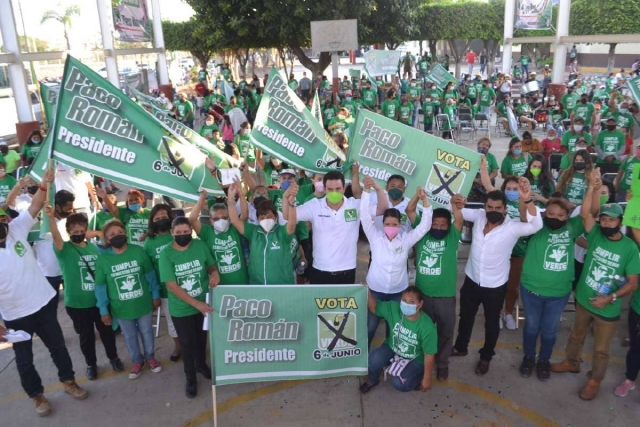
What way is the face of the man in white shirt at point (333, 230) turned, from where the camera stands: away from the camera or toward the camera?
toward the camera

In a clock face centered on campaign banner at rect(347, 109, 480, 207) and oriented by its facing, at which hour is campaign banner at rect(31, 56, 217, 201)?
campaign banner at rect(31, 56, 217, 201) is roughly at 2 o'clock from campaign banner at rect(347, 109, 480, 207).

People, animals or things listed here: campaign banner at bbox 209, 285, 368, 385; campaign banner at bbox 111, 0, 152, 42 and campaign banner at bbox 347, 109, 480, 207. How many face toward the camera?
3

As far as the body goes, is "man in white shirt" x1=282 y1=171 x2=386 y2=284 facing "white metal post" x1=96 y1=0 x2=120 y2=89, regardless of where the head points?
no

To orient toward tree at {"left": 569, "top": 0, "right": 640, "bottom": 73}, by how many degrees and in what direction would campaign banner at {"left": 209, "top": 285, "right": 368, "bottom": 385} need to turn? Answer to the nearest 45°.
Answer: approximately 135° to its left

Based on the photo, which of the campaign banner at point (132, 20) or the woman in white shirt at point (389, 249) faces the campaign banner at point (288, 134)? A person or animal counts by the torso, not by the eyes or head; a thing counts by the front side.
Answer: the campaign banner at point (132, 20)

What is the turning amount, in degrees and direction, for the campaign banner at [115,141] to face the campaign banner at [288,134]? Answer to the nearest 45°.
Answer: approximately 90° to its left

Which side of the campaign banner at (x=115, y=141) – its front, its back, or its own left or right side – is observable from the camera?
front

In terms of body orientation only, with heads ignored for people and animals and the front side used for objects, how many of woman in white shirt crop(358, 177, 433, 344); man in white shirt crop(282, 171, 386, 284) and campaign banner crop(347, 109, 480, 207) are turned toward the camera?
3

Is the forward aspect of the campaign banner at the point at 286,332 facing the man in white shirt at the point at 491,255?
no

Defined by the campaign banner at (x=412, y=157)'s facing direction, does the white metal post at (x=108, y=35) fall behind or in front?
behind

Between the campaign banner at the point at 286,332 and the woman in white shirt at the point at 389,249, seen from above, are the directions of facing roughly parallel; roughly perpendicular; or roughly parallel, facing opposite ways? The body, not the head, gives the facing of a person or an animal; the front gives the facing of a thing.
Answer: roughly parallel

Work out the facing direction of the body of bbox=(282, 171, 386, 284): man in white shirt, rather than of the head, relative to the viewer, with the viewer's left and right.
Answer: facing the viewer

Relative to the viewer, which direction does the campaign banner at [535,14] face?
toward the camera

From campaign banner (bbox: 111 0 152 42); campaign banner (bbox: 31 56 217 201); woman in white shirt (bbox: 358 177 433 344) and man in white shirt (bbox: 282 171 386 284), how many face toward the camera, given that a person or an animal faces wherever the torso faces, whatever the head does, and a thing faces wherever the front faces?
4

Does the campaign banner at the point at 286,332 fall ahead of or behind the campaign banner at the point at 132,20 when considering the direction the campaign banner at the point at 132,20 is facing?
ahead

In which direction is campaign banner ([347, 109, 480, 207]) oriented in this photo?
toward the camera

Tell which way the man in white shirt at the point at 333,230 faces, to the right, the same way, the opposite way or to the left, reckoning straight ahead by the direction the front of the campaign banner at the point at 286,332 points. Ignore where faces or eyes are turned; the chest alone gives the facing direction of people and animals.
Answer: the same way

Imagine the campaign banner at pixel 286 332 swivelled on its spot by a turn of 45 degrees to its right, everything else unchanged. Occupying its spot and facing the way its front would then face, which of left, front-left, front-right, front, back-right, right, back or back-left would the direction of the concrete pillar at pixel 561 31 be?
back

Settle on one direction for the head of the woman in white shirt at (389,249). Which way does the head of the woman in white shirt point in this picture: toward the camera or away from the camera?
toward the camera
